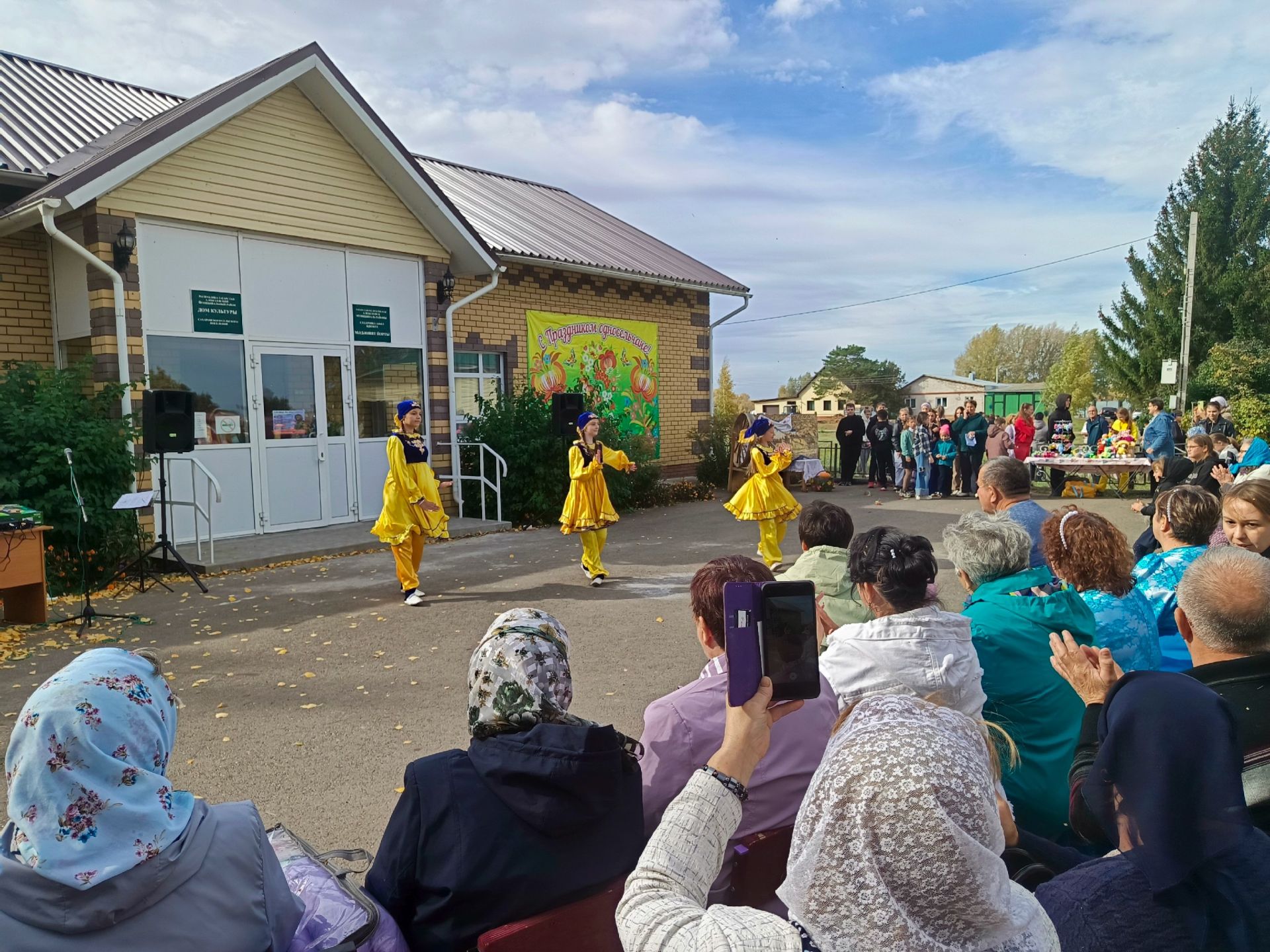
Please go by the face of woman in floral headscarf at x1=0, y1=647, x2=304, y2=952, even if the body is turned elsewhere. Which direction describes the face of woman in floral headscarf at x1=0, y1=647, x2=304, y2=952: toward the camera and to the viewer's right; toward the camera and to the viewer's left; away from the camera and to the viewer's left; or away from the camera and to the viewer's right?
away from the camera and to the viewer's right

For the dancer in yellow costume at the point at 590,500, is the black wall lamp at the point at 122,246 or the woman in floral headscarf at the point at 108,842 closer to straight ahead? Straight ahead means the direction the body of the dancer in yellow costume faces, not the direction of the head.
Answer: the woman in floral headscarf

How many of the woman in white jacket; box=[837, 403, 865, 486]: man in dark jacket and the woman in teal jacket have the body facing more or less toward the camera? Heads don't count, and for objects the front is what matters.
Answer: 1

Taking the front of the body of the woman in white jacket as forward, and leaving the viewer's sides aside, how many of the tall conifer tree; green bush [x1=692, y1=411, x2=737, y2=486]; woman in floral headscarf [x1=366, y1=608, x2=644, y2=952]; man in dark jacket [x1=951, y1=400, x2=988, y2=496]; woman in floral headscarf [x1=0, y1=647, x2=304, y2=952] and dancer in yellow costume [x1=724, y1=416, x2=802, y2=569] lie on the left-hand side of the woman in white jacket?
2

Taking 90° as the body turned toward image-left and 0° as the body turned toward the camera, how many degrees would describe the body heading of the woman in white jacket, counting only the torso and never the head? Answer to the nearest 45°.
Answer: approximately 135°

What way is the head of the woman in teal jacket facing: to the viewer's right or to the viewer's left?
to the viewer's left

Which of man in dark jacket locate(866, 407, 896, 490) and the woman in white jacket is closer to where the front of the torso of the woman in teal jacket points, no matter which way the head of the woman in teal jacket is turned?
the man in dark jacket

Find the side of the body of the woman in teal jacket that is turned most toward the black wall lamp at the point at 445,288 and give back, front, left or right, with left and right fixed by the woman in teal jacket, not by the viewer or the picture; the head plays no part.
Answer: front

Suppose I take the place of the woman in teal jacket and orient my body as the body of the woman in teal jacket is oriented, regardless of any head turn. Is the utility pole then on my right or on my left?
on my right

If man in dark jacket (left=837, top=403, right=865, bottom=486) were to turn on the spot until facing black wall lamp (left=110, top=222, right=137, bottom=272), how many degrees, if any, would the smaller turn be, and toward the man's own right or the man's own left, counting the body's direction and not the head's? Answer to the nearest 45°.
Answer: approximately 45° to the man's own right

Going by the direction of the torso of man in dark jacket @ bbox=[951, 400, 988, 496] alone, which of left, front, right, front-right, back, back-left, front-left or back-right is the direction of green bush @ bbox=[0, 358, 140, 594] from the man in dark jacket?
front-right

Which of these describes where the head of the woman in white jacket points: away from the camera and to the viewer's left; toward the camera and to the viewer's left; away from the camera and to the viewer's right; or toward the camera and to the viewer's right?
away from the camera and to the viewer's left

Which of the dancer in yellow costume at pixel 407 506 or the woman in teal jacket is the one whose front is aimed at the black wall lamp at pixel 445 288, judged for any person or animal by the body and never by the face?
the woman in teal jacket

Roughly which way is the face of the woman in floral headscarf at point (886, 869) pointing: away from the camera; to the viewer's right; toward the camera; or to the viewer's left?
away from the camera

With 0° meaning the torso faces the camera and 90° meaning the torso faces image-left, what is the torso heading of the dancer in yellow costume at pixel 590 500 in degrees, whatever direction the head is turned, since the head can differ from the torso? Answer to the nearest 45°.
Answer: approximately 315°

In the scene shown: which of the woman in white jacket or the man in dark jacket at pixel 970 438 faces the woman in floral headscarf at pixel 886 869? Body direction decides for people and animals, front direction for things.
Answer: the man in dark jacket
